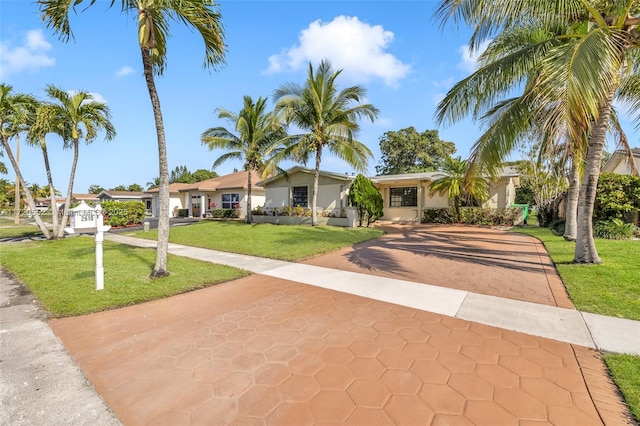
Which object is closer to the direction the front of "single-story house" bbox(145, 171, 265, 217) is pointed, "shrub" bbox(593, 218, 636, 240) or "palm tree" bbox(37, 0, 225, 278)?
the palm tree

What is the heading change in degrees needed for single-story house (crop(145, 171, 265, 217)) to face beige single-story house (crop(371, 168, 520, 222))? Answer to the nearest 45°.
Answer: approximately 90° to its left

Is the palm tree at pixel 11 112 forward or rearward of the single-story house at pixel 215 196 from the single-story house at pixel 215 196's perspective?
forward

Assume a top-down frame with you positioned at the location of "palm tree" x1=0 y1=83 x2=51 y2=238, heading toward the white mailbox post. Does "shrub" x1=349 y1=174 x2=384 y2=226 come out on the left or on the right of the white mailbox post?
left

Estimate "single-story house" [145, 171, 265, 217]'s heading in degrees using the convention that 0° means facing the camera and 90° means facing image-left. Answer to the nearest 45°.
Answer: approximately 45°

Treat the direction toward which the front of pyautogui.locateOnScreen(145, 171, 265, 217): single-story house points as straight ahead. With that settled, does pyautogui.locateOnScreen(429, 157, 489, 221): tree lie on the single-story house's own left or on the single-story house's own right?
on the single-story house's own left

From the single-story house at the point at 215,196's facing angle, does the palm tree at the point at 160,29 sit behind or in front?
in front

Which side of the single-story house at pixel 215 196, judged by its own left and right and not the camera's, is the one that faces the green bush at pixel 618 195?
left

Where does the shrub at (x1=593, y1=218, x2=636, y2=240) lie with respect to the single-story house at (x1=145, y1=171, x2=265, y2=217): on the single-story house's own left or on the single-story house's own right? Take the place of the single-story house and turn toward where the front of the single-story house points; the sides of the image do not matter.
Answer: on the single-story house's own left

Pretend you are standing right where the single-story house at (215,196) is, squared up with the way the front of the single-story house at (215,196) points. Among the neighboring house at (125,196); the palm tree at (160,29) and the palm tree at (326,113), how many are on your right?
1

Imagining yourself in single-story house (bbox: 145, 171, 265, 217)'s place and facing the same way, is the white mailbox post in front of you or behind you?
in front

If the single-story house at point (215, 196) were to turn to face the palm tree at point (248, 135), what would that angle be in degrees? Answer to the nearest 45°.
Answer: approximately 45° to its left

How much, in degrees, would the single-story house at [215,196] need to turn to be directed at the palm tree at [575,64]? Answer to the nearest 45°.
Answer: approximately 45° to its left

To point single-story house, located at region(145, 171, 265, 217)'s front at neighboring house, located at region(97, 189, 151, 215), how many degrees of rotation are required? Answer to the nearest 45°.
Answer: approximately 90° to its right
